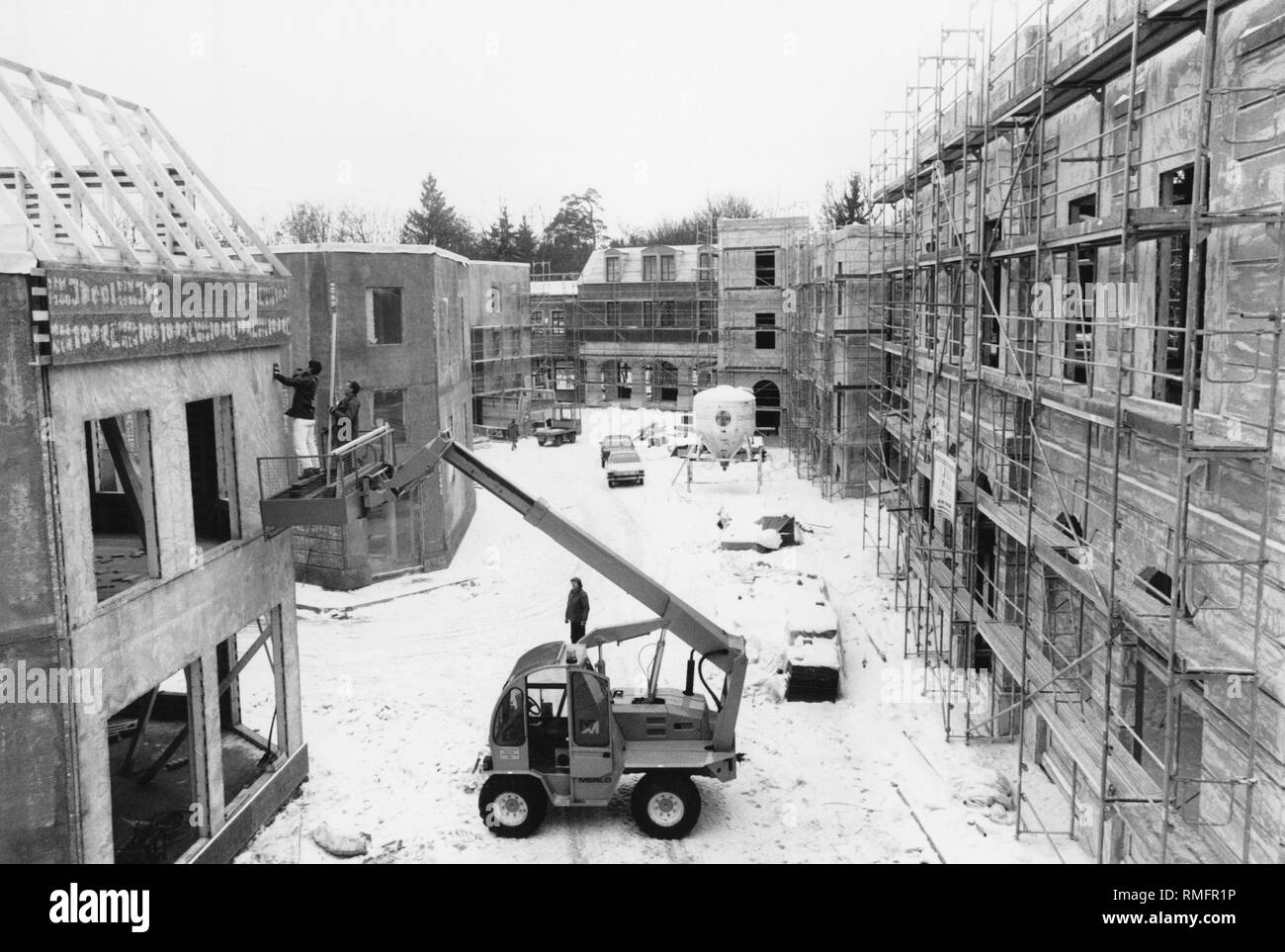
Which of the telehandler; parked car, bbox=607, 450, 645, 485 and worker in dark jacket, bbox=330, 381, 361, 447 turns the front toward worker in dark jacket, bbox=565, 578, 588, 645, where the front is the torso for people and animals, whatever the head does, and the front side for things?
the parked car

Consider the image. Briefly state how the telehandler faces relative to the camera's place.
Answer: facing to the left of the viewer

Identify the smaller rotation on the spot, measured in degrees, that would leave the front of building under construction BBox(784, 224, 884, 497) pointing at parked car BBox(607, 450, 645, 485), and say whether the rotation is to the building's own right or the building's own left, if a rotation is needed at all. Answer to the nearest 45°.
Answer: approximately 45° to the building's own right

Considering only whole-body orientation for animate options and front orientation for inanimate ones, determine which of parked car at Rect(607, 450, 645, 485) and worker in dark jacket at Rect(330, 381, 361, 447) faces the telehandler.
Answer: the parked car

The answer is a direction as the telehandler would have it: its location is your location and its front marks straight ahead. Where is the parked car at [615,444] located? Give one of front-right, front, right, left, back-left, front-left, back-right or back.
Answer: right

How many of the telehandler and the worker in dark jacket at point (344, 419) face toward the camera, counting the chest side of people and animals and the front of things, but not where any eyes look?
0

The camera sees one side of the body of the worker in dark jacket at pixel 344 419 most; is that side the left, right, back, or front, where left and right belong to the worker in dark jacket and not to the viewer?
left

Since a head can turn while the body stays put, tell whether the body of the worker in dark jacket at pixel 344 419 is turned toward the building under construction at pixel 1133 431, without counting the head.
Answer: no

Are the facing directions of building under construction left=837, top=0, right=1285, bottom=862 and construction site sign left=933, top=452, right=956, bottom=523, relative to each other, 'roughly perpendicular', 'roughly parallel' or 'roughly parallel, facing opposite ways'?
roughly parallel

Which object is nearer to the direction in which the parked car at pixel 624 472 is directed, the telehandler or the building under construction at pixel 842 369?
the telehandler

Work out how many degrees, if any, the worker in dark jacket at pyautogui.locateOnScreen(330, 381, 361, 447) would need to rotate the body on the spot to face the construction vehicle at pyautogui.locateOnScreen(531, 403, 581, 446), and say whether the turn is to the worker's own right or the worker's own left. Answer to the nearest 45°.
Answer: approximately 90° to the worker's own right

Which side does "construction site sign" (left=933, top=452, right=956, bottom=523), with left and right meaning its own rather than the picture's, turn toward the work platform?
front

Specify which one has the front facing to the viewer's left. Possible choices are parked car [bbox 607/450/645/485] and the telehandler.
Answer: the telehandler

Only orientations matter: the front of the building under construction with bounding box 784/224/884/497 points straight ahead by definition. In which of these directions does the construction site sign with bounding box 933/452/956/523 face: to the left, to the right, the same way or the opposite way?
the same way

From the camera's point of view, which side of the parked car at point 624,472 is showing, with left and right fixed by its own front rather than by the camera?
front

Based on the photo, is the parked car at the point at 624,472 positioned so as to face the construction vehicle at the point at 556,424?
no
